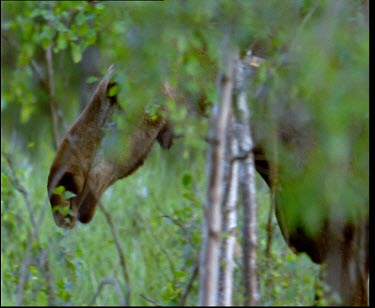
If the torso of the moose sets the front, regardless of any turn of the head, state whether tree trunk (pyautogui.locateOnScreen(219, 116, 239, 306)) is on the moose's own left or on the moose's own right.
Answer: on the moose's own left

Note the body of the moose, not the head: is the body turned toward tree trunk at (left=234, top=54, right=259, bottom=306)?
no

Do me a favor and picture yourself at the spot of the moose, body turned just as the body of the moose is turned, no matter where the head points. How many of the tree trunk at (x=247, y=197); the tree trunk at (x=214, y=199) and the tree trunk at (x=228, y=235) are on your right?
0

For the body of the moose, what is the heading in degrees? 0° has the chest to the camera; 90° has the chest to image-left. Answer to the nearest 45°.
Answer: approximately 90°

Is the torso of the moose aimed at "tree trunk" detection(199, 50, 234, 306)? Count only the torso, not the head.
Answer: no
